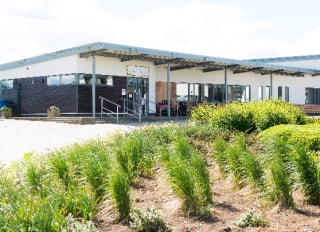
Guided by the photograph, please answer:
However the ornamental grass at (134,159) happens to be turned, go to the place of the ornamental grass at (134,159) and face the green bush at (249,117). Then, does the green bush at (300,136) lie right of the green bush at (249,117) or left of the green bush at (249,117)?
right

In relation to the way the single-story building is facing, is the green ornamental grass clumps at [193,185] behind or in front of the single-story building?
in front

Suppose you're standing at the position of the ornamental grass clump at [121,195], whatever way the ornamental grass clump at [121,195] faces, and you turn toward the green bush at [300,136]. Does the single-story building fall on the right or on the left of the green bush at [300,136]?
left

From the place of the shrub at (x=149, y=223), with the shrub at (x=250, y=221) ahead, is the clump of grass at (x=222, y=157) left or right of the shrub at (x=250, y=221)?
left

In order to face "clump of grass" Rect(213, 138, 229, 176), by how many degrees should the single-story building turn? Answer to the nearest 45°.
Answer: approximately 45° to its right

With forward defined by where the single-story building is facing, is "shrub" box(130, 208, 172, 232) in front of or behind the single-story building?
in front

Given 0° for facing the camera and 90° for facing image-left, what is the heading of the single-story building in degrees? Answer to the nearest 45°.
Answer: approximately 315°

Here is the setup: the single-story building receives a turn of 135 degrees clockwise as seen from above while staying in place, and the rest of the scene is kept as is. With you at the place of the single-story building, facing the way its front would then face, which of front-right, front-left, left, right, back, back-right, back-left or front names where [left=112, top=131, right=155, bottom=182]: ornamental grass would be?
left

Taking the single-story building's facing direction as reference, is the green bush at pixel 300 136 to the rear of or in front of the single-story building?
in front
